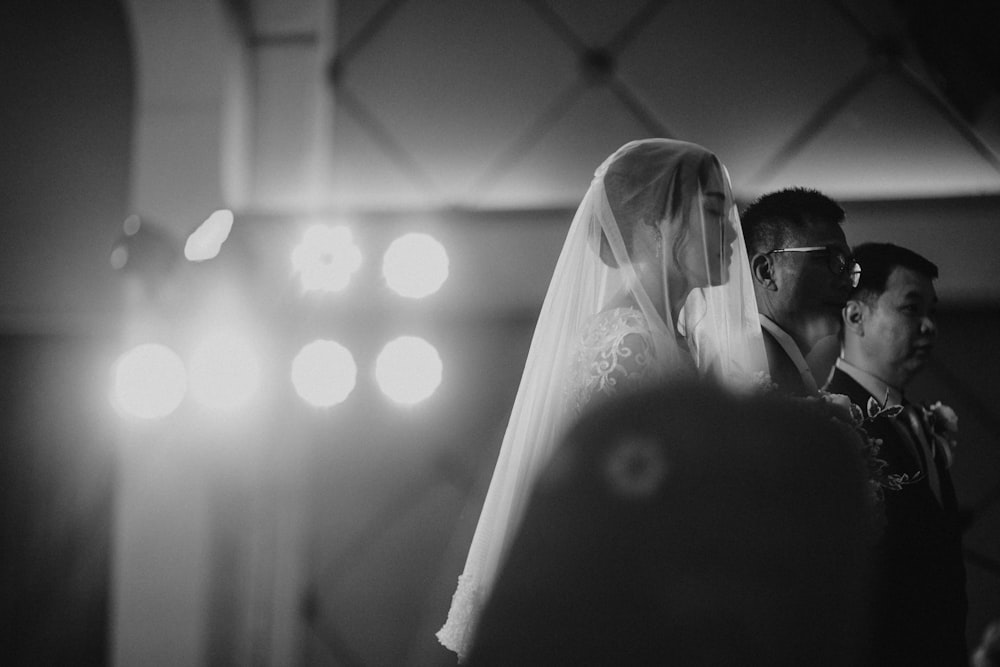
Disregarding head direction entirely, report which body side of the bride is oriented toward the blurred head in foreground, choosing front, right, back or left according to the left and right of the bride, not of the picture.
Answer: right

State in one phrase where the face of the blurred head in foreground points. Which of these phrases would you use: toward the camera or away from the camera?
away from the camera

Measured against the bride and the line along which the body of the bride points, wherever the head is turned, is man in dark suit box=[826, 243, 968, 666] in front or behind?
in front

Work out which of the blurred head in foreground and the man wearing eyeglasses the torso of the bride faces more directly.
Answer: the man wearing eyeglasses

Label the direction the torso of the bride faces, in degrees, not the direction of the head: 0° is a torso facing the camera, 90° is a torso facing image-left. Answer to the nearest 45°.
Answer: approximately 270°

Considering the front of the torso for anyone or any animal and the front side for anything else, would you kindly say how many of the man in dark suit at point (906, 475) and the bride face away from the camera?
0

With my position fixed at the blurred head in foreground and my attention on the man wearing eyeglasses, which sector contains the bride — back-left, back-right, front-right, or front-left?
front-left

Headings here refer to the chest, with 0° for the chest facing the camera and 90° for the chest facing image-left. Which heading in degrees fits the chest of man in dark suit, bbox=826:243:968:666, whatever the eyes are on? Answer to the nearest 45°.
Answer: approximately 315°

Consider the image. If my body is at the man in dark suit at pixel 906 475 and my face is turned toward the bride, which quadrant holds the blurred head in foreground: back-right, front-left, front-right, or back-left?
front-left

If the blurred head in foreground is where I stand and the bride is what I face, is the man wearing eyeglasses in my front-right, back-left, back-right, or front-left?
front-right

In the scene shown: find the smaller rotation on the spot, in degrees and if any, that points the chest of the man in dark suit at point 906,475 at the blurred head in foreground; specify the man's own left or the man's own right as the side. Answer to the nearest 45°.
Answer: approximately 45° to the man's own right
